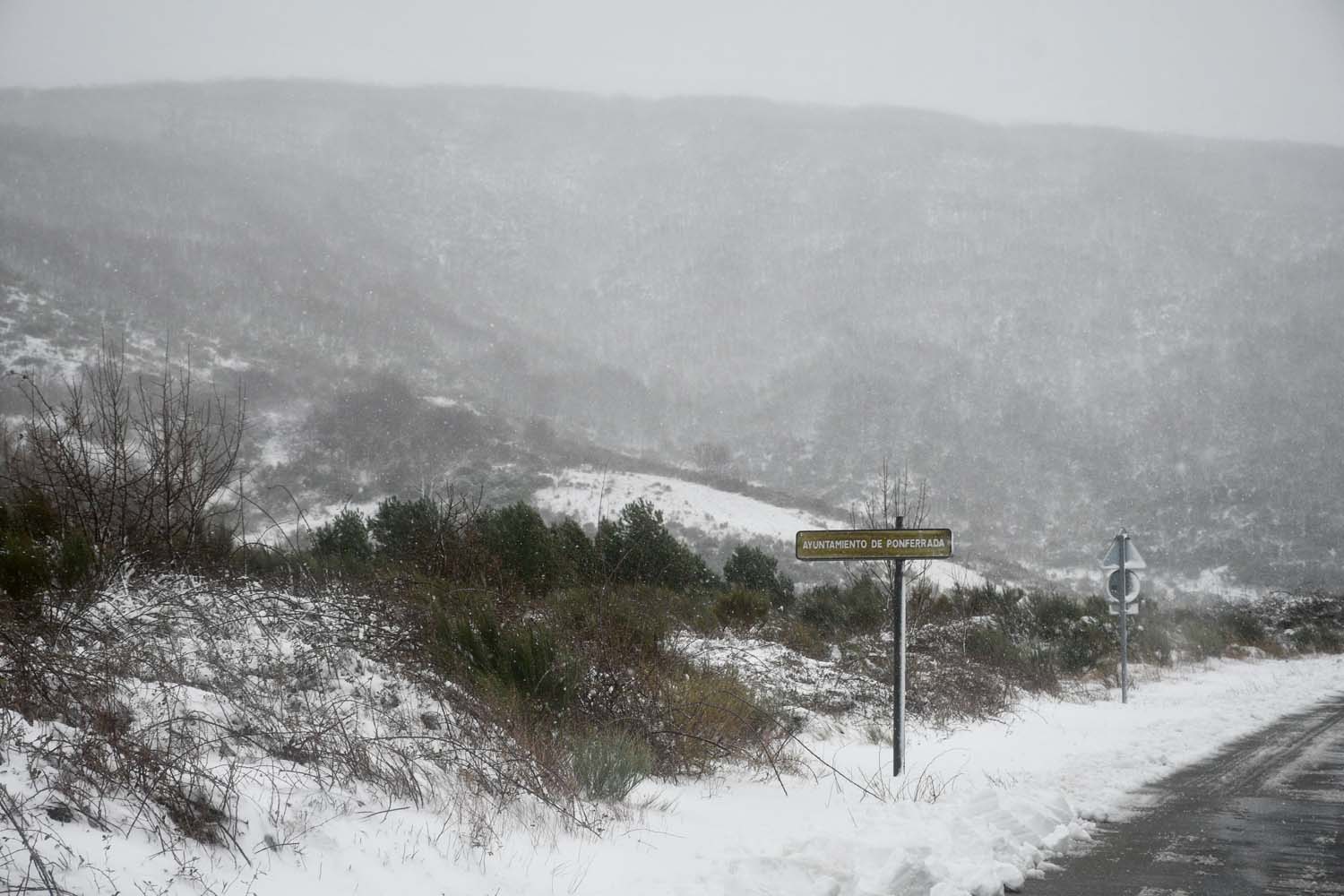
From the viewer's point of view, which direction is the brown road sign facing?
toward the camera

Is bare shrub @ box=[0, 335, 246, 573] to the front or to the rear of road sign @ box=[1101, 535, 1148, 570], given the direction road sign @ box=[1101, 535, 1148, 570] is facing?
to the rear

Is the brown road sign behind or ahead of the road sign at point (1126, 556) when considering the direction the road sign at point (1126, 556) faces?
behind

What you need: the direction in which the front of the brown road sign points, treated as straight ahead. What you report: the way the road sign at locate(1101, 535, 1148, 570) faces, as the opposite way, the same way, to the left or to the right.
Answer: the opposite way

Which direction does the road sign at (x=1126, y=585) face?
away from the camera

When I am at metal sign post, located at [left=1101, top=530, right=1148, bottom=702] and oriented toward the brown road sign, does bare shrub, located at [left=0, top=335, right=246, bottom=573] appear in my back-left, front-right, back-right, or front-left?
front-right

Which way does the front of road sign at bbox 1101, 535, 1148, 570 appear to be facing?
away from the camera

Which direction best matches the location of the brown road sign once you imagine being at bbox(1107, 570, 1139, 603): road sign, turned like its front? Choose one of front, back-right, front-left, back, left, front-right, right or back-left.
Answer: back

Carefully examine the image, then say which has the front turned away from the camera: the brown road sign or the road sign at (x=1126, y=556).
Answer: the road sign

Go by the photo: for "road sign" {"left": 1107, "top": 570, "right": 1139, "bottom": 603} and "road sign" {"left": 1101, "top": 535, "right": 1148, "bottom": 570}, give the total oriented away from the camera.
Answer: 2
